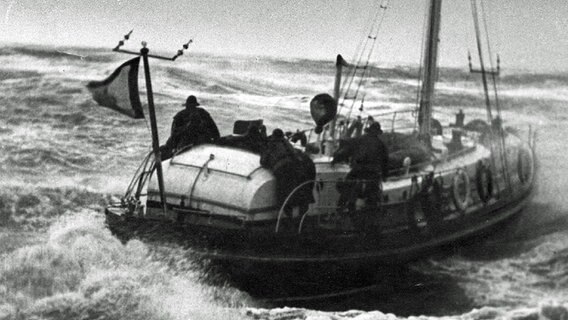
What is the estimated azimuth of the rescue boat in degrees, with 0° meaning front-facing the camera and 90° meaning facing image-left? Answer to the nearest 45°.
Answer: approximately 225°
